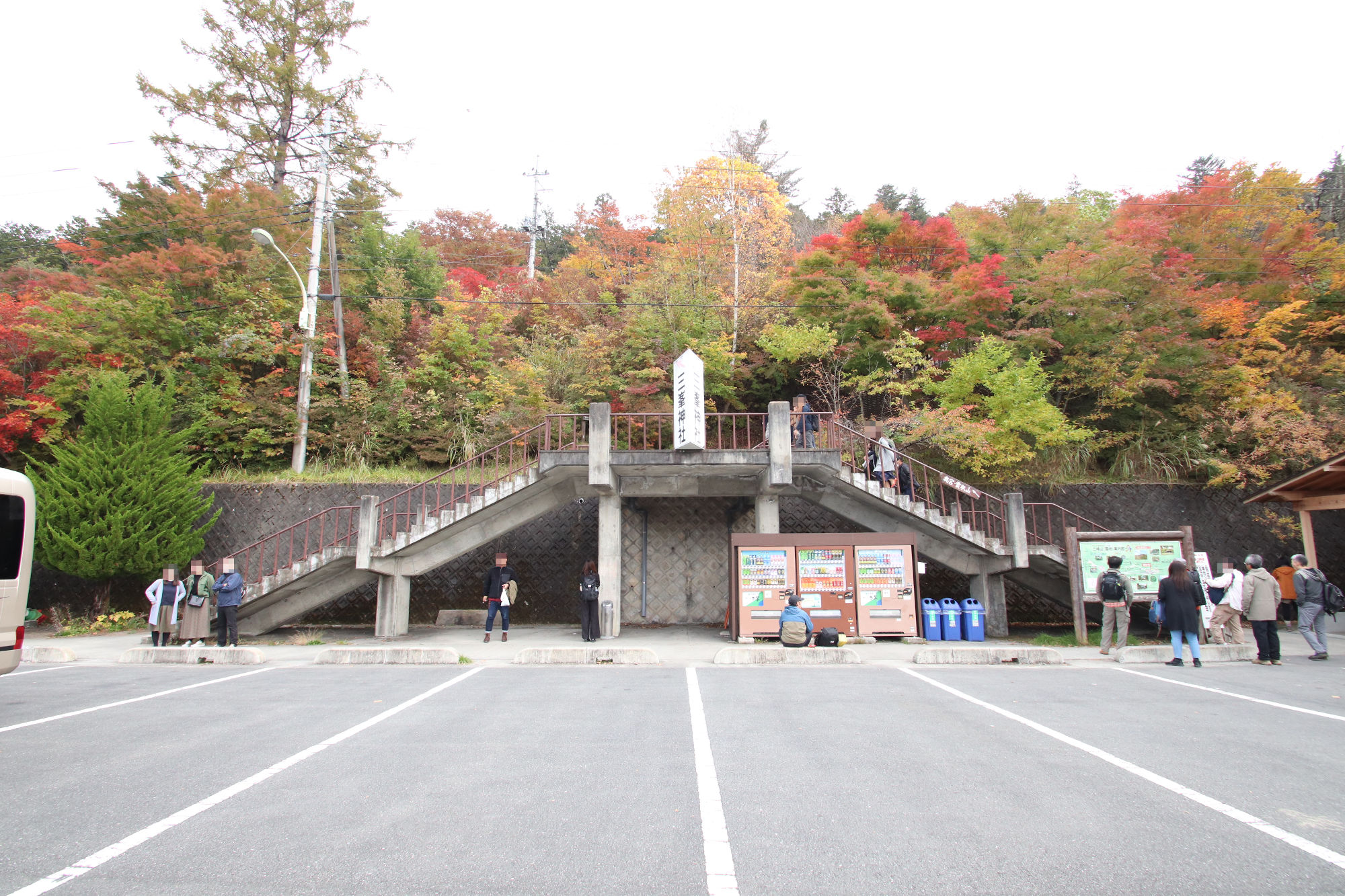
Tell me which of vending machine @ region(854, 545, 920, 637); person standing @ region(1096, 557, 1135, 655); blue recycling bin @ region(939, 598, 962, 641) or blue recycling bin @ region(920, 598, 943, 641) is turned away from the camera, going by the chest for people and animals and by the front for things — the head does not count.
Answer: the person standing

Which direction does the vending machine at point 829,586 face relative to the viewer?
toward the camera

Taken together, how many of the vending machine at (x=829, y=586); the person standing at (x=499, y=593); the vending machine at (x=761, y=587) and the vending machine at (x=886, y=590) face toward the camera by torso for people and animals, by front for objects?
4

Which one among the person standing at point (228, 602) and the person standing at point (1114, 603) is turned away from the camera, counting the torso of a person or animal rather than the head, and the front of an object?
the person standing at point (1114, 603)

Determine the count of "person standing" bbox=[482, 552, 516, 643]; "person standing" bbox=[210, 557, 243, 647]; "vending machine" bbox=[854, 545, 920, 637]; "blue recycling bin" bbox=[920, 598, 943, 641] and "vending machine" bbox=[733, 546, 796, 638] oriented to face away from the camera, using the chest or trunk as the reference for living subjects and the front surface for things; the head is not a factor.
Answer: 0

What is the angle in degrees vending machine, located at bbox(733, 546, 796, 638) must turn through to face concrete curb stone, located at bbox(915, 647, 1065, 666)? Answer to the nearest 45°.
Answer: approximately 45° to its left

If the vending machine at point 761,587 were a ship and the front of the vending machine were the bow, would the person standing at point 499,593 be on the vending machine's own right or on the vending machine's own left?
on the vending machine's own right

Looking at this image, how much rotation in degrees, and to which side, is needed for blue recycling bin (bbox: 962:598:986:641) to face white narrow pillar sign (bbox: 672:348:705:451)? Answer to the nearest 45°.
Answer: approximately 45° to its right

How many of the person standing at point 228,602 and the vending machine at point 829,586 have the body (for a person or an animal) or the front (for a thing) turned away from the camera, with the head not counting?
0

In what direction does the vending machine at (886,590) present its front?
toward the camera

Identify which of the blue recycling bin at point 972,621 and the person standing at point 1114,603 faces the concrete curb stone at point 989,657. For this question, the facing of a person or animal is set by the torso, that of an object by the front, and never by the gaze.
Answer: the blue recycling bin

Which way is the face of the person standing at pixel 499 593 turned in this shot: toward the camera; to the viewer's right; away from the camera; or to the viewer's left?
toward the camera

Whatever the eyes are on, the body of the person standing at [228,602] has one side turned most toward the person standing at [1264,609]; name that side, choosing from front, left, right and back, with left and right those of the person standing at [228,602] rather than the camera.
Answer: left

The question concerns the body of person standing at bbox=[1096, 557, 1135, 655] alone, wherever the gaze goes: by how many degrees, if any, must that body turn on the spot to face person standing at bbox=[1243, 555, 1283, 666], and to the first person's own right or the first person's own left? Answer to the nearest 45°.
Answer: approximately 90° to the first person's own right

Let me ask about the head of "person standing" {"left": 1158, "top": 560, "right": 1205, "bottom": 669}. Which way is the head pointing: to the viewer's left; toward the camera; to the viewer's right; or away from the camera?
away from the camera

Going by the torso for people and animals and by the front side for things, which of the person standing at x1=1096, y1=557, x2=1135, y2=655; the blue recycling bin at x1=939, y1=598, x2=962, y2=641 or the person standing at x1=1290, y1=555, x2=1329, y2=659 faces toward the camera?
the blue recycling bin
